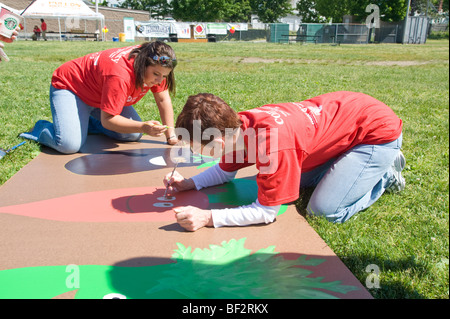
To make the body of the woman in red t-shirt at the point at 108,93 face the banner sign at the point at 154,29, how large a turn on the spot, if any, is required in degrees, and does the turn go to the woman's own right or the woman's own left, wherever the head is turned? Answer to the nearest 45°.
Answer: approximately 135° to the woman's own left

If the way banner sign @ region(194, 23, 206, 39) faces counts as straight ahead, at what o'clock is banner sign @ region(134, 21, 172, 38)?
banner sign @ region(134, 21, 172, 38) is roughly at 2 o'clock from banner sign @ region(194, 23, 206, 39).

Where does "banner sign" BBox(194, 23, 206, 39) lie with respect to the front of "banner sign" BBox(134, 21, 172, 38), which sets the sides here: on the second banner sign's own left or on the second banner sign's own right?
on the second banner sign's own left

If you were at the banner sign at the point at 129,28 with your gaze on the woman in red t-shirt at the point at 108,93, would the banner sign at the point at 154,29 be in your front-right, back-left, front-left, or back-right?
back-left

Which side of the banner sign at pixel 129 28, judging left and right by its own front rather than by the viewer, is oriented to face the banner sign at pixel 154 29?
left

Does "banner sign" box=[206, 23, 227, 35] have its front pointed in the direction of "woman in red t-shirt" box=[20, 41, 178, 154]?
yes
